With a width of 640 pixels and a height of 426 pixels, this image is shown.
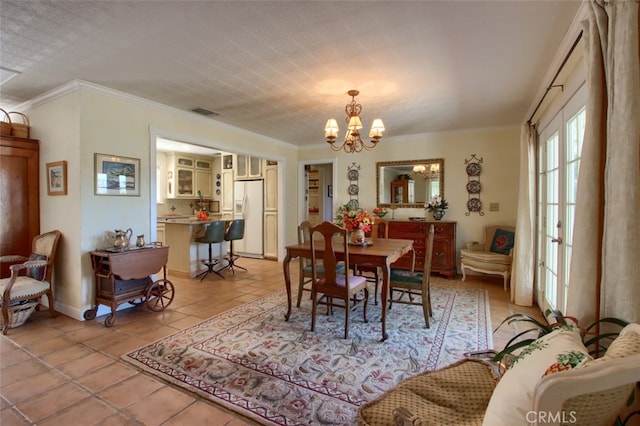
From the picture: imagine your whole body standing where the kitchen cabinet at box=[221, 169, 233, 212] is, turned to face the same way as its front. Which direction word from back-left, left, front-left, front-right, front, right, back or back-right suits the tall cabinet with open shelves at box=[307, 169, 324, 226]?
left

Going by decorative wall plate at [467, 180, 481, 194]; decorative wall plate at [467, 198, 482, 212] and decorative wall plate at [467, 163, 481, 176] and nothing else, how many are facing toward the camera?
3

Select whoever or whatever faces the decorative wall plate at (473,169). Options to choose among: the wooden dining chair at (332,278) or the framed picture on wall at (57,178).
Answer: the wooden dining chair

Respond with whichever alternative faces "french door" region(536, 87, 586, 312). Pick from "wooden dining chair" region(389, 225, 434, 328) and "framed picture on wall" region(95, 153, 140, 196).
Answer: the framed picture on wall

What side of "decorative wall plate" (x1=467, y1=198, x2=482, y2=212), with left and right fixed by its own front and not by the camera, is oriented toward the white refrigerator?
right

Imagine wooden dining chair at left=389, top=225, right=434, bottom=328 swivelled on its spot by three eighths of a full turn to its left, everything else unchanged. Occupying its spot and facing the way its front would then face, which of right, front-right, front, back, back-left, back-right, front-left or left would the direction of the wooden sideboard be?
back-left

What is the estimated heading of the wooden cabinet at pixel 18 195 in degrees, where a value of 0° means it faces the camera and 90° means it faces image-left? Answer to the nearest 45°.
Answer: approximately 315°

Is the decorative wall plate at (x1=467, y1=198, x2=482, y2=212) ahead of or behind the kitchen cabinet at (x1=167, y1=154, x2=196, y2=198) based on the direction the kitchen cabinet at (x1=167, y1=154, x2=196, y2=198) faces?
ahead

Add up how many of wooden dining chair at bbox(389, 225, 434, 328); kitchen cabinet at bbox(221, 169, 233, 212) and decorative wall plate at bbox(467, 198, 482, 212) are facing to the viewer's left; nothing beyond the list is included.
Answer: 1

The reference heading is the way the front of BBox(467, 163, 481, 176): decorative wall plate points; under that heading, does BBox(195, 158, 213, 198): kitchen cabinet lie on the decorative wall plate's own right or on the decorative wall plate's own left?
on the decorative wall plate's own right

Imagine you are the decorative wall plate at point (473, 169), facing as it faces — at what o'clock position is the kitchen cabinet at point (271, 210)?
The kitchen cabinet is roughly at 3 o'clock from the decorative wall plate.

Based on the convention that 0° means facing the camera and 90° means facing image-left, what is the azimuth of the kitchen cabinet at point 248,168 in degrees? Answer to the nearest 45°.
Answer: approximately 45°

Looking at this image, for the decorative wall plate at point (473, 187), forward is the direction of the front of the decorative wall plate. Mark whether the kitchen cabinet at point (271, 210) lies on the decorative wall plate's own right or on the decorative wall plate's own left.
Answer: on the decorative wall plate's own right

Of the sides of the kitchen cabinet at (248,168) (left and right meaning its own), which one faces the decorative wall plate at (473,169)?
left

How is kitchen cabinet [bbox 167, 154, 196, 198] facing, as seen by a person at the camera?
facing the viewer and to the right of the viewer
